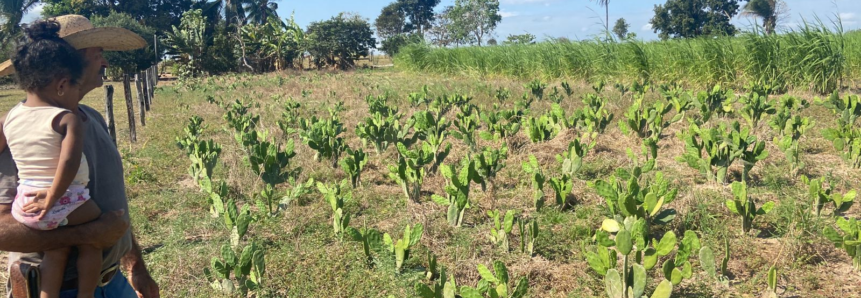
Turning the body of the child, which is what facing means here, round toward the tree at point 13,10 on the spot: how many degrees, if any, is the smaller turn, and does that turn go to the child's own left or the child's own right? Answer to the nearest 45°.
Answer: approximately 45° to the child's own left

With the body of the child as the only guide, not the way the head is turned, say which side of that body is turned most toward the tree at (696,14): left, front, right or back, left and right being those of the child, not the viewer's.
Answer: front

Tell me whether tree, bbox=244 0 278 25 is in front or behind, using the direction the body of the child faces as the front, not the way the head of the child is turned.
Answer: in front

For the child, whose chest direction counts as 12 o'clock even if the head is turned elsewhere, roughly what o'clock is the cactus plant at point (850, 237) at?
The cactus plant is roughly at 2 o'clock from the child.

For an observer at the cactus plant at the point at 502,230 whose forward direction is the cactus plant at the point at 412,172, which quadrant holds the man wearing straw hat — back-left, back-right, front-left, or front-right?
back-left

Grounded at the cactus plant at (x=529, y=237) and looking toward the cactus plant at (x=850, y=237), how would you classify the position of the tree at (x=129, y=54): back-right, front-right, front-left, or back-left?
back-left

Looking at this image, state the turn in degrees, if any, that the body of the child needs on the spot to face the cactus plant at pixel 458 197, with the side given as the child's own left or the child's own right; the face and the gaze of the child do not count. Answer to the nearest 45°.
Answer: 0° — they already face it

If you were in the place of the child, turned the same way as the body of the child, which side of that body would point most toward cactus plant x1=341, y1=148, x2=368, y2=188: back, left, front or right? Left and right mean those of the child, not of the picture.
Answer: front

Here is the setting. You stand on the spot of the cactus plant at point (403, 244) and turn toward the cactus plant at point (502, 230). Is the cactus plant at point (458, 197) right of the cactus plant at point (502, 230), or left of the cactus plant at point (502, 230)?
left

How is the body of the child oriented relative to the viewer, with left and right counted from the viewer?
facing away from the viewer and to the right of the viewer

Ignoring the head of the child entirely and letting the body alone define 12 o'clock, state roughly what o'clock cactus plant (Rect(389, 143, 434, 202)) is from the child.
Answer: The cactus plant is roughly at 12 o'clock from the child.

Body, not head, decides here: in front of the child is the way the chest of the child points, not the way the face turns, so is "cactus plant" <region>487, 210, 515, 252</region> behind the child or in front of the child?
in front
